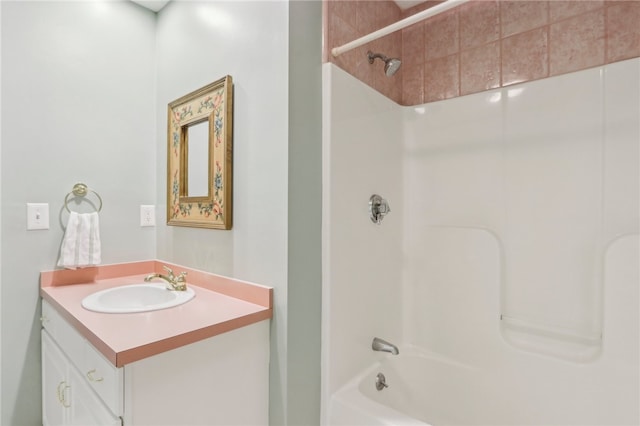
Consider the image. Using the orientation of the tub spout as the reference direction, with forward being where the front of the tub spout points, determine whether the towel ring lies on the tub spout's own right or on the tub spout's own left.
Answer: on the tub spout's own right

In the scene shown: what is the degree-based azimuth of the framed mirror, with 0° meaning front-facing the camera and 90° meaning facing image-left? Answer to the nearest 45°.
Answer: approximately 45°

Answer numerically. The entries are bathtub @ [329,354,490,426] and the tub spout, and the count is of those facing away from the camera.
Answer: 0

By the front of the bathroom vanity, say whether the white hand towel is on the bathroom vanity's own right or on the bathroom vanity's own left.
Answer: on the bathroom vanity's own right

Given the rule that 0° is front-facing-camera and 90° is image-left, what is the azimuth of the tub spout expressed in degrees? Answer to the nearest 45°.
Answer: approximately 315°

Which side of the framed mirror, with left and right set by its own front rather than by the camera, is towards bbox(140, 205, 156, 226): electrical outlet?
right

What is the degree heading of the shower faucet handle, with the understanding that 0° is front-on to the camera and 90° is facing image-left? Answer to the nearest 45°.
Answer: approximately 315°

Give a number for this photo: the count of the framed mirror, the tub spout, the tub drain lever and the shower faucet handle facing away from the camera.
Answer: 0

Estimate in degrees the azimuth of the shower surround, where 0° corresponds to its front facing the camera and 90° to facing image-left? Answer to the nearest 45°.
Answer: approximately 45°
